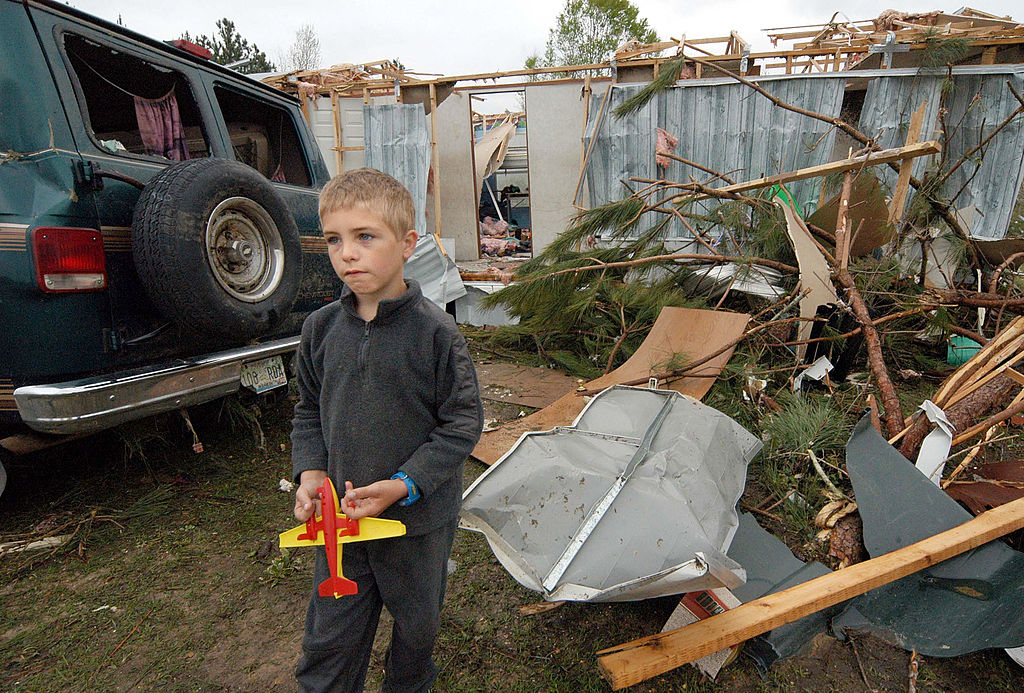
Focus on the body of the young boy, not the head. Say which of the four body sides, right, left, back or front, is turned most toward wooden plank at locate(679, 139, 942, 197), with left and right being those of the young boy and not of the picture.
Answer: back

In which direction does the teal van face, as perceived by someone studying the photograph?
facing away from the viewer and to the left of the viewer

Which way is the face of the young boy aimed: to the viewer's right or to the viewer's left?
to the viewer's left

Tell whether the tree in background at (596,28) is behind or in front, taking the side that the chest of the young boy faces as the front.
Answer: behind

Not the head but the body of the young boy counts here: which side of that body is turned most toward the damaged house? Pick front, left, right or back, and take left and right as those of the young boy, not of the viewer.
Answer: back

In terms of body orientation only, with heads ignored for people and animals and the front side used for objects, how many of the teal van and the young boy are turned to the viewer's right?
0

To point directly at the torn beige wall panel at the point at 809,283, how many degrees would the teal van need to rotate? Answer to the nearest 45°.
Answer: approximately 135° to its right

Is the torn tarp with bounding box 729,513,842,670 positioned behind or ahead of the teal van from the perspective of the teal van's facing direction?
behind

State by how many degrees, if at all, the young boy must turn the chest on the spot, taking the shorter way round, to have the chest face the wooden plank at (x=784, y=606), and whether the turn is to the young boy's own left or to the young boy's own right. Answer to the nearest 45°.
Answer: approximately 135° to the young boy's own left

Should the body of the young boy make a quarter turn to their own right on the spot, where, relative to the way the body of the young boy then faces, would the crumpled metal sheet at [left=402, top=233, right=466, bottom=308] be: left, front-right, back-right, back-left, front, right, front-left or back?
front-right
